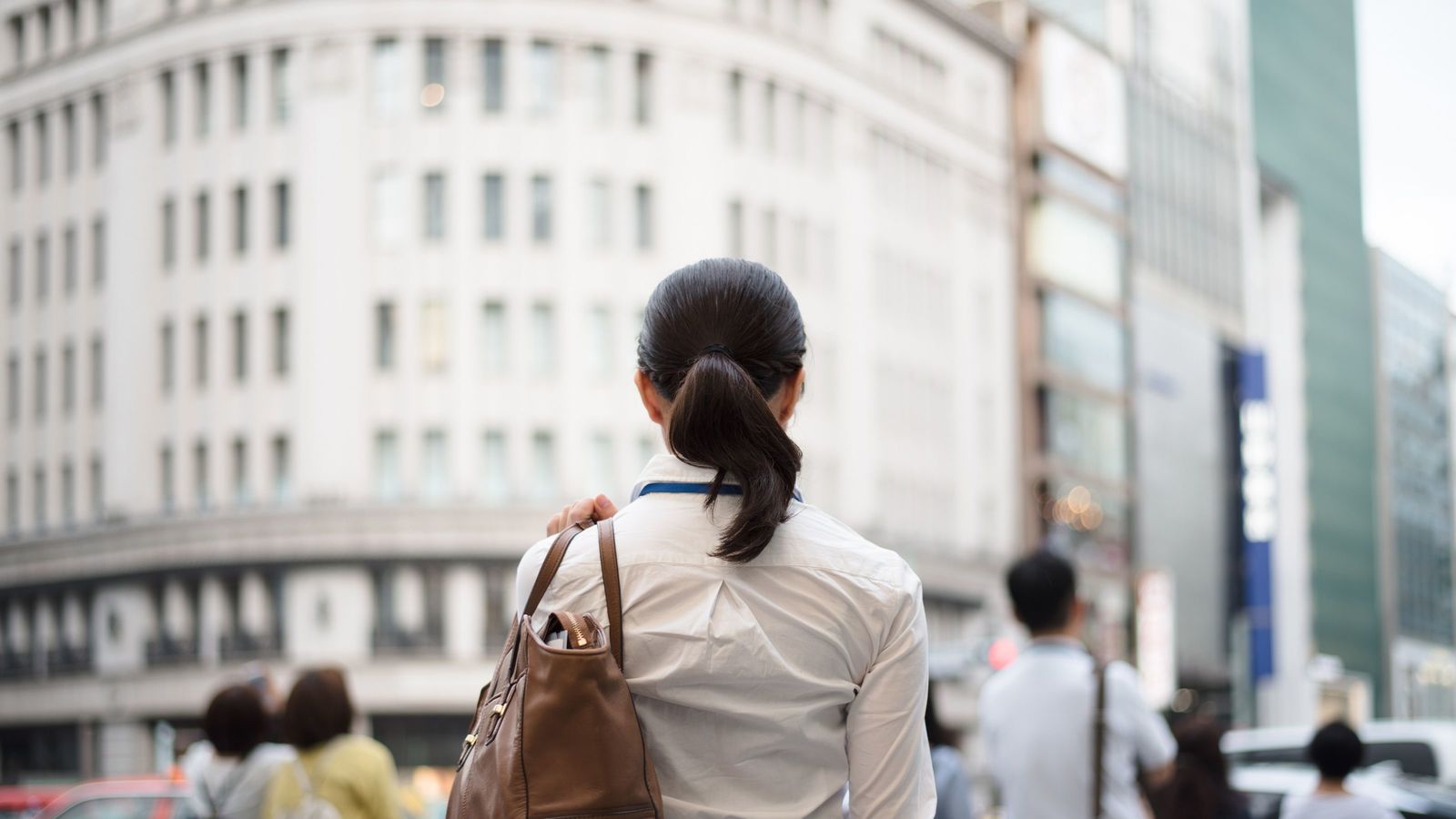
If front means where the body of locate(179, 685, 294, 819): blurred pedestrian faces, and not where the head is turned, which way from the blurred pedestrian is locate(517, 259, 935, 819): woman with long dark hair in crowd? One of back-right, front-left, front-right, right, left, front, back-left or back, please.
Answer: back

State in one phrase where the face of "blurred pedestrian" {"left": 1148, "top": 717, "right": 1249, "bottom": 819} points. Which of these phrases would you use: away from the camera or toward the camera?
away from the camera

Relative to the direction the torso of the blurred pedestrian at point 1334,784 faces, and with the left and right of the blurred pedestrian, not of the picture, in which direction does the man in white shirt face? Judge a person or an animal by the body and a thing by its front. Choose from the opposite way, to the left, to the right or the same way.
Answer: the same way

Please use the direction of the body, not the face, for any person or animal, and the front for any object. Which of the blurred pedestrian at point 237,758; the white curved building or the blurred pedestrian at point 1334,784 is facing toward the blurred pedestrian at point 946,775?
the white curved building

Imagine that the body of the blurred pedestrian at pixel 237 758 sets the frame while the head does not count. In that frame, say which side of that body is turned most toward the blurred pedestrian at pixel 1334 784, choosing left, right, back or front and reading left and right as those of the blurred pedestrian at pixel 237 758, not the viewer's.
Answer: right

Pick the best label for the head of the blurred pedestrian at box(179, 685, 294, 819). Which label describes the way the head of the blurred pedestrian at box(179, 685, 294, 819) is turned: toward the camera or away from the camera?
away from the camera

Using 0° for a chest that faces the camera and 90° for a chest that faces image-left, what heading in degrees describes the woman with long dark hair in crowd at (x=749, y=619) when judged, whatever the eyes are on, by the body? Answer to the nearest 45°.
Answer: approximately 180°

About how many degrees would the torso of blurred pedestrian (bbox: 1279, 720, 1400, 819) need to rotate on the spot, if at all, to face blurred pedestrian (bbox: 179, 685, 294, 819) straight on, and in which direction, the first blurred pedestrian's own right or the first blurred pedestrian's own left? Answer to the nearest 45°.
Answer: approximately 90° to the first blurred pedestrian's own left

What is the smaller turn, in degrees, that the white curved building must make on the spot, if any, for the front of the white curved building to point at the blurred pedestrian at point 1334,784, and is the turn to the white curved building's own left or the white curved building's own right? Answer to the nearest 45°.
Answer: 0° — it already faces them

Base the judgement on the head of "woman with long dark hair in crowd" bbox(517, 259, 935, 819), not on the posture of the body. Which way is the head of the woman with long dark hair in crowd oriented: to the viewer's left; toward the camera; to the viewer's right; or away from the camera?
away from the camera

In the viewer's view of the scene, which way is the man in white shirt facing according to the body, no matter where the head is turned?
away from the camera

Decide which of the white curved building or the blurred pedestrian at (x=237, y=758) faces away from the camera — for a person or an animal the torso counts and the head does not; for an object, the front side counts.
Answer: the blurred pedestrian

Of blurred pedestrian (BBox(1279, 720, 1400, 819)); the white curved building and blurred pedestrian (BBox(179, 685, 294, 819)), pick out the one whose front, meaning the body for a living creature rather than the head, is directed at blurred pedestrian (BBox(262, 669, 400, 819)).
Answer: the white curved building

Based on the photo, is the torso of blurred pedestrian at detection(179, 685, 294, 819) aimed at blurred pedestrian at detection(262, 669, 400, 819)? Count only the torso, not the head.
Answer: no

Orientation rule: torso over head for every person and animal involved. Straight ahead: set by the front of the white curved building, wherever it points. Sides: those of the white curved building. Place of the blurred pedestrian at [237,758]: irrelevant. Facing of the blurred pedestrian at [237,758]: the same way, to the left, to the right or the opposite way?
the opposite way

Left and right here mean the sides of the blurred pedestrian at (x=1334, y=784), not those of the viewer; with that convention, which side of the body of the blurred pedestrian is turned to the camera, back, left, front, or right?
back

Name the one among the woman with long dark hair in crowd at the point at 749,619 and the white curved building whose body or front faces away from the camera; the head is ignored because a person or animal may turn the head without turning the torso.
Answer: the woman with long dark hair in crowd

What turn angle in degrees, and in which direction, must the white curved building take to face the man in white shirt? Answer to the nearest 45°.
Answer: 0° — it already faces them
